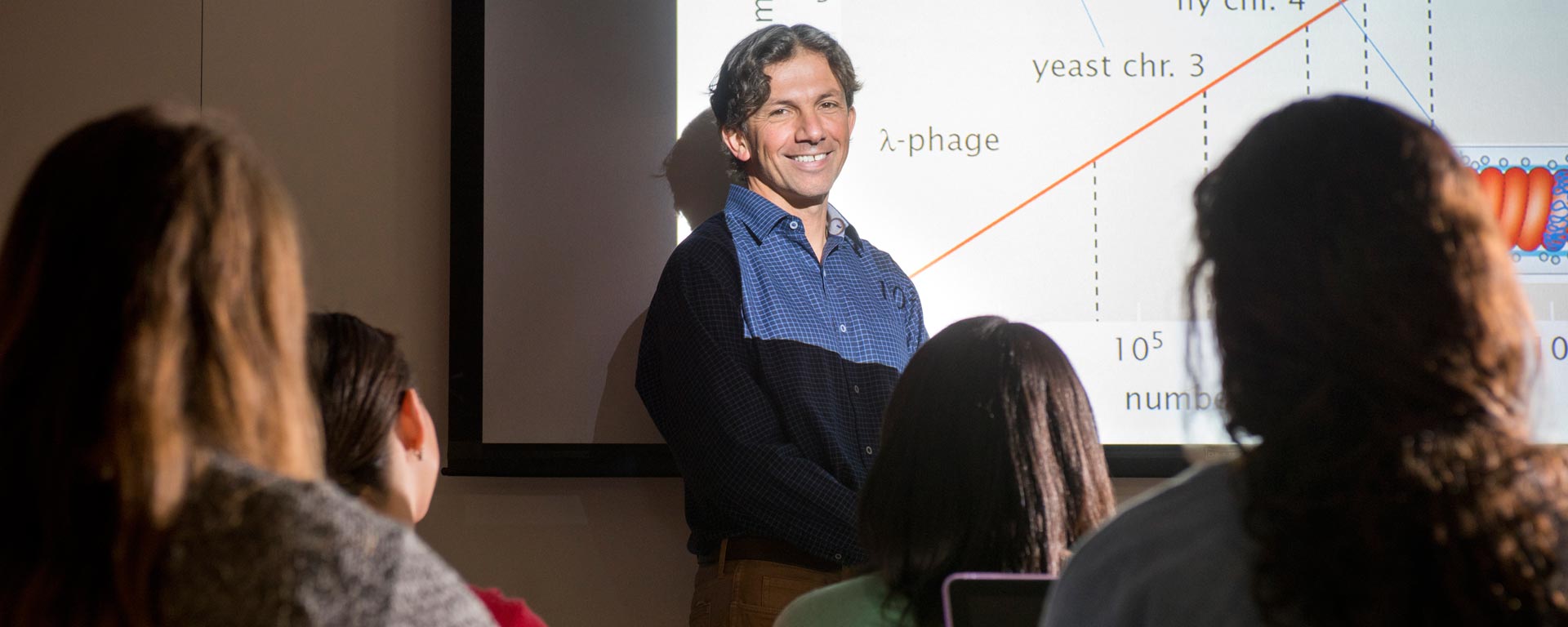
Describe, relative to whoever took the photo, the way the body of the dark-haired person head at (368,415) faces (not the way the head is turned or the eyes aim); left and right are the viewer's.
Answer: facing away from the viewer and to the right of the viewer

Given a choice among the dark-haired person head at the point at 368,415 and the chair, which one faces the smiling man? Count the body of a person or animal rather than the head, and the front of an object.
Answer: the dark-haired person head

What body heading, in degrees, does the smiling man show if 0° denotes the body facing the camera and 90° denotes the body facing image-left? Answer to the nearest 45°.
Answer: approximately 315°

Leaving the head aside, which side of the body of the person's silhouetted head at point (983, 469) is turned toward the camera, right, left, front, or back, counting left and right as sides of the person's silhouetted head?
back

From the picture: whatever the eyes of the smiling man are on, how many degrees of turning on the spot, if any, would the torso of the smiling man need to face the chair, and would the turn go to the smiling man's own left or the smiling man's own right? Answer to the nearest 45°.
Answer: approximately 45° to the smiling man's own right

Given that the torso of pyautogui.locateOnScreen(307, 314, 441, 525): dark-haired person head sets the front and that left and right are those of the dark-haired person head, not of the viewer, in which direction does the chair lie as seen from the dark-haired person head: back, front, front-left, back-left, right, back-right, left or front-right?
right

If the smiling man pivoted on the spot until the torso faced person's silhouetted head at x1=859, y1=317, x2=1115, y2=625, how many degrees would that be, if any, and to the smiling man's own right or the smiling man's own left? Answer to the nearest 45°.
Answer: approximately 45° to the smiling man's own right
